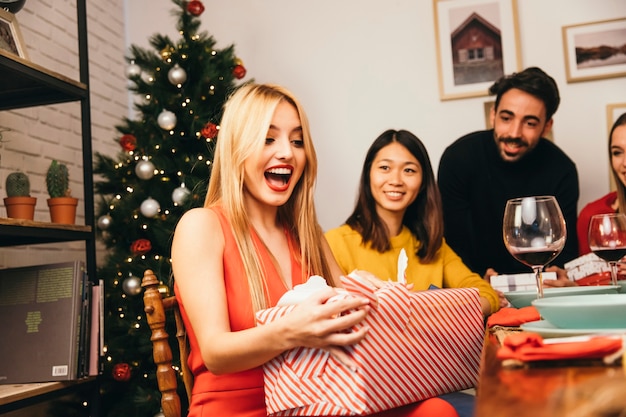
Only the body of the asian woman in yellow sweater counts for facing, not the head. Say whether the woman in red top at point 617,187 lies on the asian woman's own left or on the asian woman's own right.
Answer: on the asian woman's own left

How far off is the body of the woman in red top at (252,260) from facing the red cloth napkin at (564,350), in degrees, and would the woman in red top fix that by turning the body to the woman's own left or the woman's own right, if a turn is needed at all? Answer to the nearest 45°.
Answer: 0° — they already face it

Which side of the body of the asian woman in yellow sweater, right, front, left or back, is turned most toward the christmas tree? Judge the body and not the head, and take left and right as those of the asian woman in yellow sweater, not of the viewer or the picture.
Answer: right

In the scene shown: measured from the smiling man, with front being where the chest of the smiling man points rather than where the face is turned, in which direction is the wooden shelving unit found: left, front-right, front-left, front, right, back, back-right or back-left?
front-right

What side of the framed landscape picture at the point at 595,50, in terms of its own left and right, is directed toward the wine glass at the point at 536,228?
front

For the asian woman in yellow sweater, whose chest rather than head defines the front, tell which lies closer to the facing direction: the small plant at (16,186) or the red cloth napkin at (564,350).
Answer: the red cloth napkin

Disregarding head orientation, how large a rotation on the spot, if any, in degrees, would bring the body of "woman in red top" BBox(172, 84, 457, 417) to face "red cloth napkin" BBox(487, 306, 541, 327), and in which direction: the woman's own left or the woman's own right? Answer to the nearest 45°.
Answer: approximately 45° to the woman's own left

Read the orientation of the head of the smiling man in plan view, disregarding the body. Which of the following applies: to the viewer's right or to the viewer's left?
to the viewer's left

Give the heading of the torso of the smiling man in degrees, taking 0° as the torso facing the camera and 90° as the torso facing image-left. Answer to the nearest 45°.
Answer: approximately 0°

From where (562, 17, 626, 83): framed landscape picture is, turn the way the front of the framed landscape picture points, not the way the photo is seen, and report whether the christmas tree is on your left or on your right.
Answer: on your right
